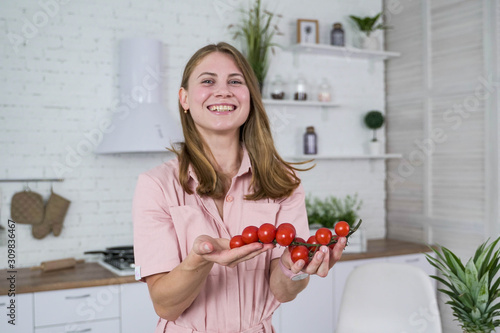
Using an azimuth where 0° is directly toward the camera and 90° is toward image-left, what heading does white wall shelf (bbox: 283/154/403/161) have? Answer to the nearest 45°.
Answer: approximately 0°

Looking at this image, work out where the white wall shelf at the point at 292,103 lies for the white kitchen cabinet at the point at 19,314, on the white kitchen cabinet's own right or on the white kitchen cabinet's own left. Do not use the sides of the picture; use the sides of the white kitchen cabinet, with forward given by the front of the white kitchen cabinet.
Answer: on the white kitchen cabinet's own left

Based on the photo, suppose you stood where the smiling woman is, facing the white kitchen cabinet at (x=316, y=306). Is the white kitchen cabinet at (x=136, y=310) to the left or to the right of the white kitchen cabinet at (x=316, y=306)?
left

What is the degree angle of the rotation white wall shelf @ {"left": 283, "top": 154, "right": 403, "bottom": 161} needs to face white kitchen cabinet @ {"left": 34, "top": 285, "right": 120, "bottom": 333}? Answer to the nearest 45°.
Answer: approximately 45° to its right

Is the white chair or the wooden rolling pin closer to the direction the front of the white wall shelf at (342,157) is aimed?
the white chair
